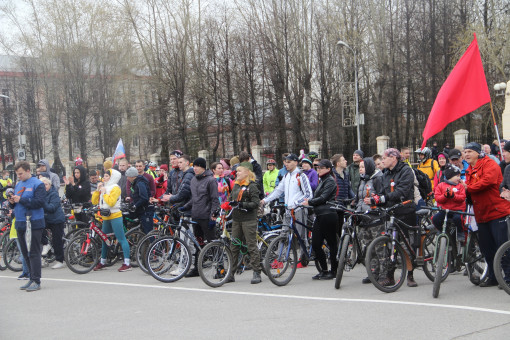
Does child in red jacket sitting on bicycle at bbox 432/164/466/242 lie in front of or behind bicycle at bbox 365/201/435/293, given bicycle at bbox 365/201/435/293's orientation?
behind

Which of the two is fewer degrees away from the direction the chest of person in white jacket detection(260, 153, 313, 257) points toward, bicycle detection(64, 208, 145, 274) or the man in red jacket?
the bicycle

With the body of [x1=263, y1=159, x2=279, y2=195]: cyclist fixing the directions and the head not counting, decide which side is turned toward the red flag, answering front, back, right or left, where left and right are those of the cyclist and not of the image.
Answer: left

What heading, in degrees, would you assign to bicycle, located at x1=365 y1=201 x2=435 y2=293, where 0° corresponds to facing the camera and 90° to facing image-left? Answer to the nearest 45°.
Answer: approximately 45°

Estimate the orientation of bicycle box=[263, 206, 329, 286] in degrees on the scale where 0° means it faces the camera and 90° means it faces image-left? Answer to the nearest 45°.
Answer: approximately 45°

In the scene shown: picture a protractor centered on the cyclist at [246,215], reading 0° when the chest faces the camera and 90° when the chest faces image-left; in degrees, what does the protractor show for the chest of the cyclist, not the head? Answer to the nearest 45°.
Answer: approximately 45°

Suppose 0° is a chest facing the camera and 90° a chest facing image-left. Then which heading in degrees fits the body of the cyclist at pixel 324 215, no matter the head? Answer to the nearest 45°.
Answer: approximately 90°

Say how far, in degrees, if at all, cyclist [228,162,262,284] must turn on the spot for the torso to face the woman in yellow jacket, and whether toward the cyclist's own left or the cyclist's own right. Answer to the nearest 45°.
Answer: approximately 90° to the cyclist's own right
